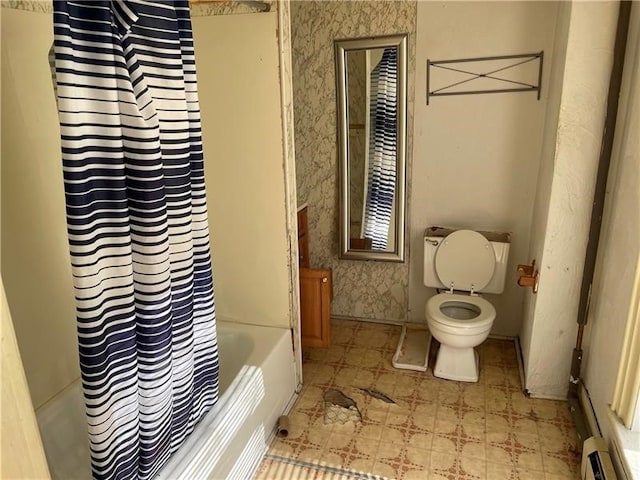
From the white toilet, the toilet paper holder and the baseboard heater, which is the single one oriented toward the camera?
the white toilet

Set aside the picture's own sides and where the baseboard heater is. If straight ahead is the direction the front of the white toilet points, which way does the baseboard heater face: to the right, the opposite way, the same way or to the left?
to the right

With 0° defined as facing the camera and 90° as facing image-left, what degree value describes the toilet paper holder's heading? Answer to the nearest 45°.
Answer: approximately 90°

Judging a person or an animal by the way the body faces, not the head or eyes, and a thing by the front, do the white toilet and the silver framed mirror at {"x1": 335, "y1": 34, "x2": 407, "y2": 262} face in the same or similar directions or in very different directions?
same or similar directions

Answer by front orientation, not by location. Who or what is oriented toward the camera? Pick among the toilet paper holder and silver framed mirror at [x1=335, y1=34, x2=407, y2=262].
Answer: the silver framed mirror

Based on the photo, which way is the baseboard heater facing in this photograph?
to the viewer's left

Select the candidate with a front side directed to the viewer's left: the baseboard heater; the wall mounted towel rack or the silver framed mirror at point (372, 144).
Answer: the baseboard heater

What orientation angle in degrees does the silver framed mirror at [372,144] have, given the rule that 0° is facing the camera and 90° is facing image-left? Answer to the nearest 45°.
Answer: approximately 0°

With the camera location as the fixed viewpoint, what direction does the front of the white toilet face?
facing the viewer

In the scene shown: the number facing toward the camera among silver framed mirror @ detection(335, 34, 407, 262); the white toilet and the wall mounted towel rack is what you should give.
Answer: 3

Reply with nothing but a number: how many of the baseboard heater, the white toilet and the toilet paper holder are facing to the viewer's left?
2

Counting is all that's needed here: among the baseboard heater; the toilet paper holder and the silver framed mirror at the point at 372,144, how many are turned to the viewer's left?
2

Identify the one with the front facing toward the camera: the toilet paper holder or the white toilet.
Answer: the white toilet

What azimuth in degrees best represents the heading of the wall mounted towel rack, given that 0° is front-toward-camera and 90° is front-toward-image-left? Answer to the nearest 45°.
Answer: approximately 0°

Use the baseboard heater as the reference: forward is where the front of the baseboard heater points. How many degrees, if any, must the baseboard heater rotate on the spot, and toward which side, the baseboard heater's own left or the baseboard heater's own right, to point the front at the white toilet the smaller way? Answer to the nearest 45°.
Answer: approximately 45° to the baseboard heater's own right
